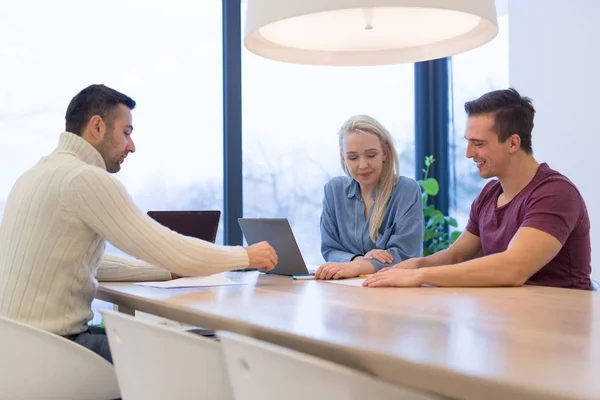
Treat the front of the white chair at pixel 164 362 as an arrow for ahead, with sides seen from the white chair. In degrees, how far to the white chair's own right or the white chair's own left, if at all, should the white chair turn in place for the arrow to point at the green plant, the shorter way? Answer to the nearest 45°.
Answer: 0° — it already faces it

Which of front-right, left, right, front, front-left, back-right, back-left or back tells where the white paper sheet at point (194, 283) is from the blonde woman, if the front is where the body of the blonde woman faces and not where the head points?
front-right

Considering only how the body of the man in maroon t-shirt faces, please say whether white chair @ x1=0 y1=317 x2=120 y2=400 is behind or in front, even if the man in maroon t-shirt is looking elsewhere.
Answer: in front

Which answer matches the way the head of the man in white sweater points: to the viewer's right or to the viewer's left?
to the viewer's right

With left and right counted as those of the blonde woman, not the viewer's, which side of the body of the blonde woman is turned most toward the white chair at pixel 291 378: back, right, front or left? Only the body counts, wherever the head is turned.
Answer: front

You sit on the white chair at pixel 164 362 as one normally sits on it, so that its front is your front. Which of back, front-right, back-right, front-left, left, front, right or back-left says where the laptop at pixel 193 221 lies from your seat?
front-left

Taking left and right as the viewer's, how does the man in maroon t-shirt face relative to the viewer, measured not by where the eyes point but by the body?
facing the viewer and to the left of the viewer

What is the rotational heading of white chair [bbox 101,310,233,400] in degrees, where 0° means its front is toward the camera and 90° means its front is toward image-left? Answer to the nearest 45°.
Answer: approximately 225°

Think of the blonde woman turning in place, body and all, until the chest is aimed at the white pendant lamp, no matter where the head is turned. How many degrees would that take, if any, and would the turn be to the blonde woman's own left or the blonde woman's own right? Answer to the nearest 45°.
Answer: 0° — they already face it

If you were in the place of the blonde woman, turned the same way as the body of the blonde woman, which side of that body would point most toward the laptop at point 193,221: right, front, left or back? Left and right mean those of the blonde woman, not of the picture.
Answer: right

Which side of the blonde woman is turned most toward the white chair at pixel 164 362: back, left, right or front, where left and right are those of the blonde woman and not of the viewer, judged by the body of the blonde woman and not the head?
front

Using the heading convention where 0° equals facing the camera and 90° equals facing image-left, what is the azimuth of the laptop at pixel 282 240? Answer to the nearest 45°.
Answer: approximately 225°

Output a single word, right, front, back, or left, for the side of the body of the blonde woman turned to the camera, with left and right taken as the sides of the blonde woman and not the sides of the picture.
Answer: front

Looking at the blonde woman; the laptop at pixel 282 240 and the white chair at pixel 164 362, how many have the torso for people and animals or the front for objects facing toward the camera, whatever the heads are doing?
1

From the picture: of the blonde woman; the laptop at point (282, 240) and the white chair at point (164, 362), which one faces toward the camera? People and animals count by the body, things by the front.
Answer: the blonde woman
